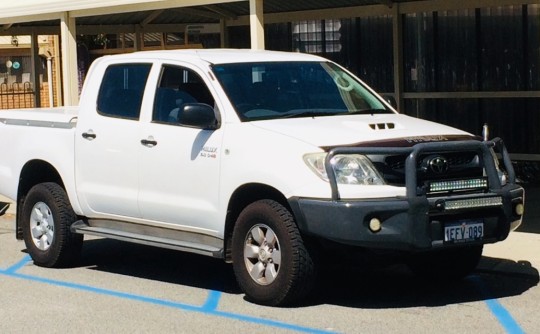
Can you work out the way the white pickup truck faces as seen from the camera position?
facing the viewer and to the right of the viewer
